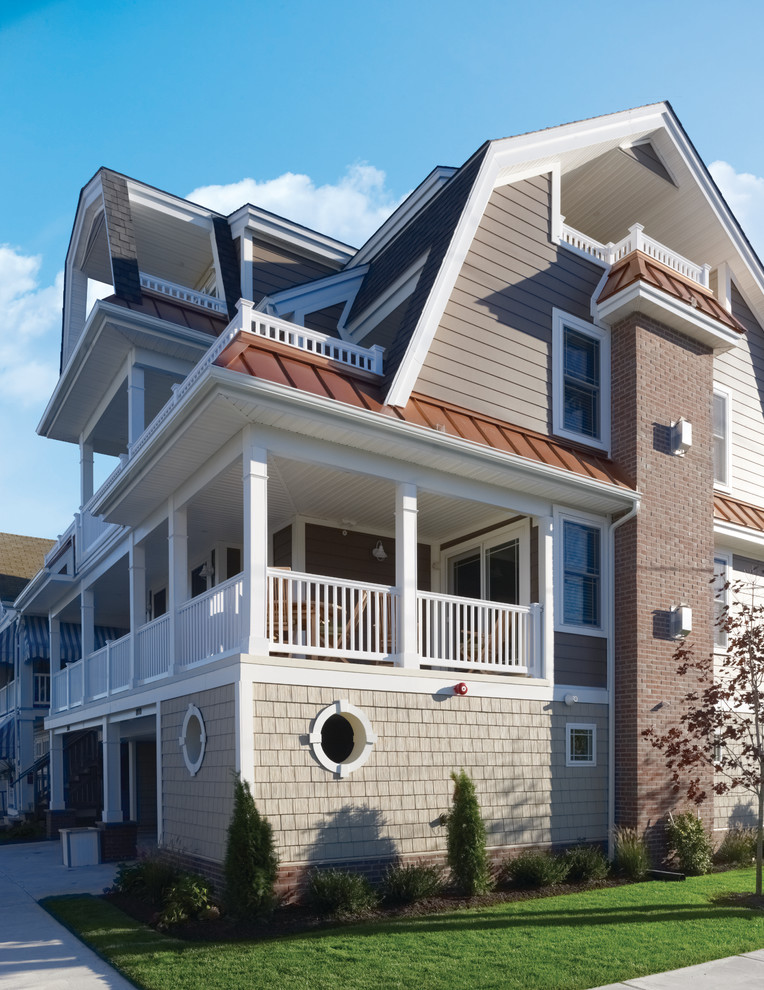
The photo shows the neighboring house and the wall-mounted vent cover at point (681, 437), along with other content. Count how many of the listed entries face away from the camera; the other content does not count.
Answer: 0
